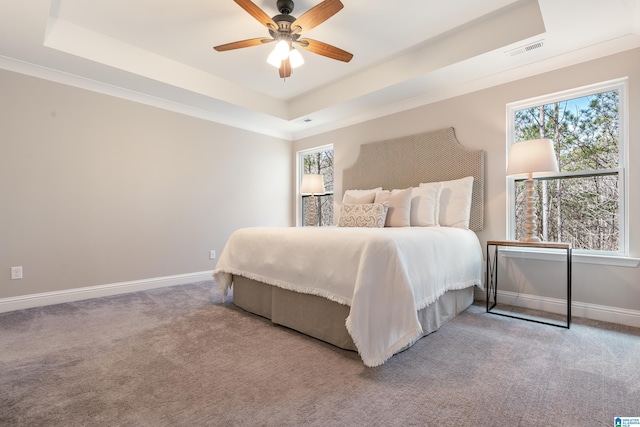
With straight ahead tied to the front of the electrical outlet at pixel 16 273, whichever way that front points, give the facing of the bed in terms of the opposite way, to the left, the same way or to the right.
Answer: to the right

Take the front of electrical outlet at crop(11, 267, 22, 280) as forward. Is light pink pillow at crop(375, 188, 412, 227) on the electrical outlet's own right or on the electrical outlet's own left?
on the electrical outlet's own left

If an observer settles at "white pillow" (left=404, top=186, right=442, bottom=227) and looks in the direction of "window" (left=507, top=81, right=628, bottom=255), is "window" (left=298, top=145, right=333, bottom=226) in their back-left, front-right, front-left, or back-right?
back-left

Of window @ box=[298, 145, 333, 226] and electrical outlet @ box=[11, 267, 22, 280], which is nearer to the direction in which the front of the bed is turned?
the electrical outlet

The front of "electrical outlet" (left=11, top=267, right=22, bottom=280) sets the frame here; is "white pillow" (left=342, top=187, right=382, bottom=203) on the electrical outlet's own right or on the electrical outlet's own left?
on the electrical outlet's own left

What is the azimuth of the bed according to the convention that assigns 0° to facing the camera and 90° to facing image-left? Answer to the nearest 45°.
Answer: approximately 45°

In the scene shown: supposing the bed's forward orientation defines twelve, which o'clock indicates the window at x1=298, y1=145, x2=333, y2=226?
The window is roughly at 4 o'clock from the bed.
